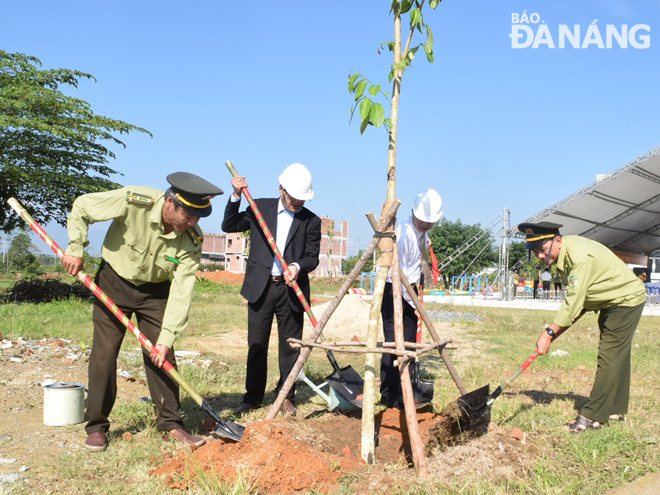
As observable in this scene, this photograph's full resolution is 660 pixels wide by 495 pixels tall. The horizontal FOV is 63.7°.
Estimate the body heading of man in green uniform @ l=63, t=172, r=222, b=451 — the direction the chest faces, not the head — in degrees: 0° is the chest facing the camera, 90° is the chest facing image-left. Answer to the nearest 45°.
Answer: approximately 315°

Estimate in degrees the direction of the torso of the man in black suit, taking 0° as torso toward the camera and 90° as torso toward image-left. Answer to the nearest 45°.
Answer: approximately 0°

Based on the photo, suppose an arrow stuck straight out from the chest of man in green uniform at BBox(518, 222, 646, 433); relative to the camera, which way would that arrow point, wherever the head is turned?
to the viewer's left

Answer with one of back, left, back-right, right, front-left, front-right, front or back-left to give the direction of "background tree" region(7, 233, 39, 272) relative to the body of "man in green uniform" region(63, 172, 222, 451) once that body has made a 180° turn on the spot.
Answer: front-right

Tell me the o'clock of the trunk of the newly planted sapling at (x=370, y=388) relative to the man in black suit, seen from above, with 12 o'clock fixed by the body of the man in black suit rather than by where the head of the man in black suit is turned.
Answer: The trunk of the newly planted sapling is roughly at 11 o'clock from the man in black suit.

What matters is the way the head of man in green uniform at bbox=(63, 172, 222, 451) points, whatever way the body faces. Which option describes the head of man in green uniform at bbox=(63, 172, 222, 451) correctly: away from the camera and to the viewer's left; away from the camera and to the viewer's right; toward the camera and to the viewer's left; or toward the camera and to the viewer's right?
toward the camera and to the viewer's right
